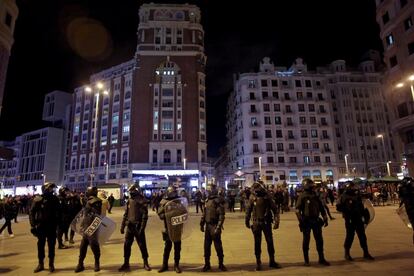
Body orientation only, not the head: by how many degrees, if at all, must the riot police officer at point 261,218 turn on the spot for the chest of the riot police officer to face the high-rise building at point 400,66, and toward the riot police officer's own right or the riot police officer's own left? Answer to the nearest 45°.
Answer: approximately 135° to the riot police officer's own left

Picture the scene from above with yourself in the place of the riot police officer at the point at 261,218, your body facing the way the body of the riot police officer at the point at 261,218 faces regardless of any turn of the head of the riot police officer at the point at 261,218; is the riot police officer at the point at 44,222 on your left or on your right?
on your right

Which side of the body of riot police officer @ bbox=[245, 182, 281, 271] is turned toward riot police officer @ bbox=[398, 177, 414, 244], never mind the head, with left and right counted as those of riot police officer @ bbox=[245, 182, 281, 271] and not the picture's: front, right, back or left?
left

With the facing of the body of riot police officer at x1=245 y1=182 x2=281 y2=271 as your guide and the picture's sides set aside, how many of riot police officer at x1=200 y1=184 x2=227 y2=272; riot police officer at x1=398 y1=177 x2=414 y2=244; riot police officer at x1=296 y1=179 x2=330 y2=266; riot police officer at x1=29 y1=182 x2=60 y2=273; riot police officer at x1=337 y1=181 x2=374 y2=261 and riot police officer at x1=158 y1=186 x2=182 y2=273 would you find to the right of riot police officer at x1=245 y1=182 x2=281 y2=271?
3

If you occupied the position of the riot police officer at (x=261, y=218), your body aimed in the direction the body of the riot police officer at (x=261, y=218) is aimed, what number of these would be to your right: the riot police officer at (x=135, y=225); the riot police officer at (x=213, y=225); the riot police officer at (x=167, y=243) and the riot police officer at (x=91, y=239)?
4

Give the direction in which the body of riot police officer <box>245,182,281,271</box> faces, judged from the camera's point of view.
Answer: toward the camera

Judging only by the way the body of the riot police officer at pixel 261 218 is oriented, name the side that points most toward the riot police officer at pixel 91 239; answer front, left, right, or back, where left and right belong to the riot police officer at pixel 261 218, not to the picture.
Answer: right

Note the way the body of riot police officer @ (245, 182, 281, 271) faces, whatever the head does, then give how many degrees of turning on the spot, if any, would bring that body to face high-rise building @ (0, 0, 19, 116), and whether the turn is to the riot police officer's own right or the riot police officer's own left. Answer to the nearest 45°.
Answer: approximately 135° to the riot police officer's own right

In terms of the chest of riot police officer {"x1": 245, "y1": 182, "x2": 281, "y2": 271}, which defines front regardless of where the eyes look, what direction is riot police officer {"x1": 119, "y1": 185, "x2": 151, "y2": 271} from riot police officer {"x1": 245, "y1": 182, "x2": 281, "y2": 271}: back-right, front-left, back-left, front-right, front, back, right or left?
right

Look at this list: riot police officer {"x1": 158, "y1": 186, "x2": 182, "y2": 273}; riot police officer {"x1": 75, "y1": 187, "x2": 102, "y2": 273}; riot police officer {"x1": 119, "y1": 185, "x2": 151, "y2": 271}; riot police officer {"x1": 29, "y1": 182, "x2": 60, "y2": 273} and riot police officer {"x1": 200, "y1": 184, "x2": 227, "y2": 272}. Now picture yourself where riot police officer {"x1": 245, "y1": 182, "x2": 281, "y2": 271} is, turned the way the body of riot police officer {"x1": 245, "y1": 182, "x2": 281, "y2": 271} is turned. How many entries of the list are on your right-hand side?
5

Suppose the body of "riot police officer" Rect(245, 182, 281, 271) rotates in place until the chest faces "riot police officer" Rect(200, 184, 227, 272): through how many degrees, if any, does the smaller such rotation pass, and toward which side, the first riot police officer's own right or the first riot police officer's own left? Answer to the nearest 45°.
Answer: approximately 90° to the first riot police officer's own right

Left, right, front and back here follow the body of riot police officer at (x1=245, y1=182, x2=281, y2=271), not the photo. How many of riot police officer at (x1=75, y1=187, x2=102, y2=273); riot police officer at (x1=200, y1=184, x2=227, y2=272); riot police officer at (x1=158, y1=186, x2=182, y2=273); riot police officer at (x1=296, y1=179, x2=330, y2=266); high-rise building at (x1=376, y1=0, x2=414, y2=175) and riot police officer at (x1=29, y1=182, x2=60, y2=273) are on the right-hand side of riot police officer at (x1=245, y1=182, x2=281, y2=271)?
4
